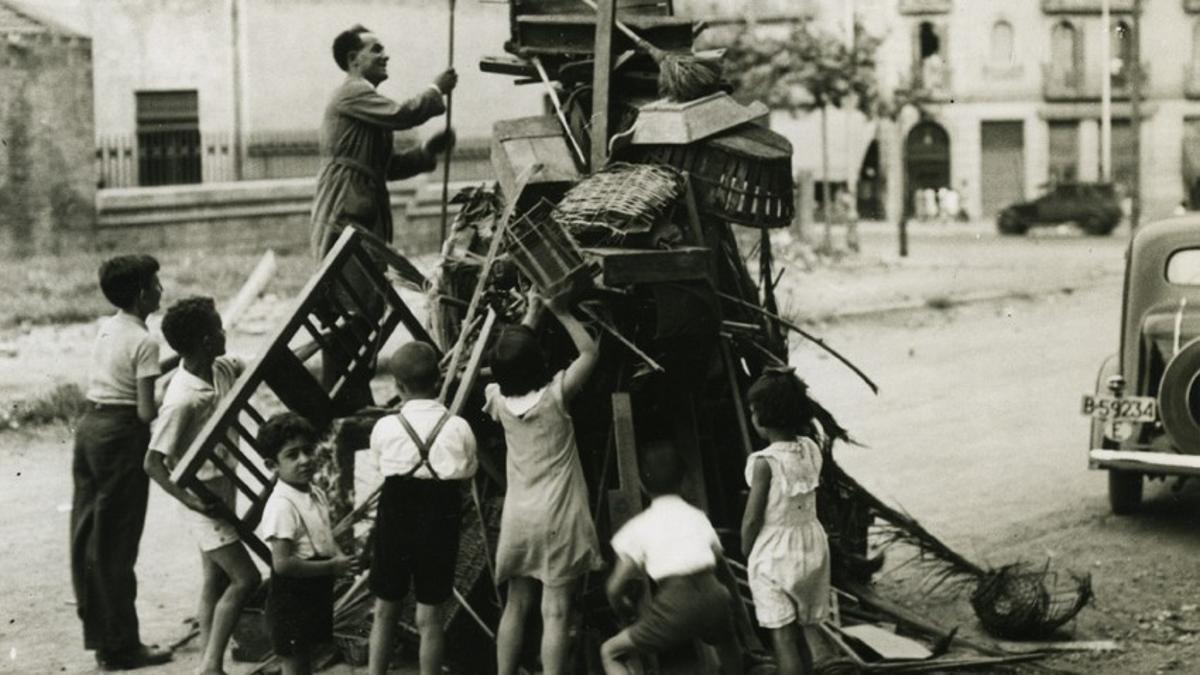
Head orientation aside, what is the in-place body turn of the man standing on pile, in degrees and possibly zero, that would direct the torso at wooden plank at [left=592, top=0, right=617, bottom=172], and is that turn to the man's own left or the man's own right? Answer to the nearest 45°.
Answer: approximately 45° to the man's own right

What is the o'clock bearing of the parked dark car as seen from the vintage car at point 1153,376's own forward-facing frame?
The parked dark car is roughly at 12 o'clock from the vintage car.

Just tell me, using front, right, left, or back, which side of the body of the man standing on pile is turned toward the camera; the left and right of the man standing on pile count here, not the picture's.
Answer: right

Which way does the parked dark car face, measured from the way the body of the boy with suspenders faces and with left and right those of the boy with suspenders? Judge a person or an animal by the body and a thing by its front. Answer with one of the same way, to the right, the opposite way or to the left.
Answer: to the left

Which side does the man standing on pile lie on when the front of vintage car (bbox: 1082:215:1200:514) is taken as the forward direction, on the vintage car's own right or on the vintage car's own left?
on the vintage car's own left

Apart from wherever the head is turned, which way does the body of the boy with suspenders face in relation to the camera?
away from the camera

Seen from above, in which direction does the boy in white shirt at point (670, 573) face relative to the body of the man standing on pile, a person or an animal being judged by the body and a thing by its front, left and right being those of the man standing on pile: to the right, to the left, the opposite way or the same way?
to the left

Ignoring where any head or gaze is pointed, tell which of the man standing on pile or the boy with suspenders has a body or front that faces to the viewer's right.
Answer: the man standing on pile

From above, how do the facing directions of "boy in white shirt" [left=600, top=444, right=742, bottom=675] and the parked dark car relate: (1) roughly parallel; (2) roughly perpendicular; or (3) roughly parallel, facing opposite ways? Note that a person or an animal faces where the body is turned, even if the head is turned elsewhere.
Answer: roughly perpendicular

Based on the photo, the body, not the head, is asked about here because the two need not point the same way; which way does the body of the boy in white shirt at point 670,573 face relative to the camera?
away from the camera
